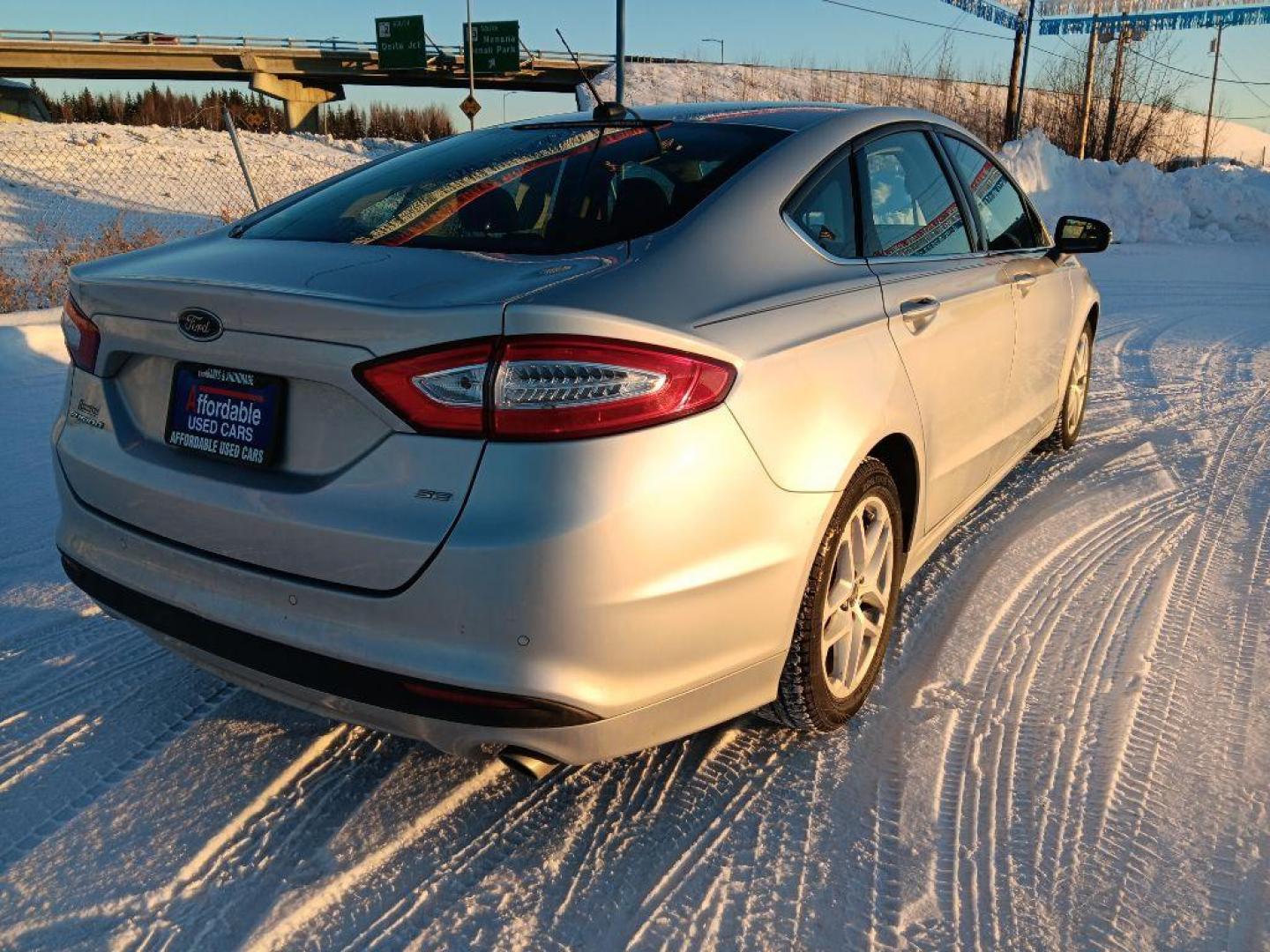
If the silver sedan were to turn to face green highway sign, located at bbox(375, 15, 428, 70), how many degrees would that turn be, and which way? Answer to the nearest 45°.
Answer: approximately 45° to its left

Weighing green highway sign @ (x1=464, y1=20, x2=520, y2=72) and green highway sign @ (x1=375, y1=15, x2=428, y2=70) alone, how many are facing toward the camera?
2

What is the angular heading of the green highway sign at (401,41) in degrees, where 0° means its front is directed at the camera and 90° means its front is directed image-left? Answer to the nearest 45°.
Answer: approximately 0°

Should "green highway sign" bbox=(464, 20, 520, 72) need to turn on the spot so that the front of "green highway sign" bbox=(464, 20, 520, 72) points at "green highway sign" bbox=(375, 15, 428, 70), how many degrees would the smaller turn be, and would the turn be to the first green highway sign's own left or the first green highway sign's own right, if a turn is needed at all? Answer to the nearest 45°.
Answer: approximately 135° to the first green highway sign's own right

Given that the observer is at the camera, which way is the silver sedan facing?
facing away from the viewer and to the right of the viewer

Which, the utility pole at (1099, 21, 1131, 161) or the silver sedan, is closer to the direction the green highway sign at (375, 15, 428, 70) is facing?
the silver sedan

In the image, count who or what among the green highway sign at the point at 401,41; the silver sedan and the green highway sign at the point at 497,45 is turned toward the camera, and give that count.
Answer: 2

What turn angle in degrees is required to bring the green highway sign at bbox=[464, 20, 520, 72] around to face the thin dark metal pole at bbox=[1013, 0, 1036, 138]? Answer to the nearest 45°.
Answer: approximately 45° to its left

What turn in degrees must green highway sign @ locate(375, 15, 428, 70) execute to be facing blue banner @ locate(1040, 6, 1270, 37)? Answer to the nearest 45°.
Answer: approximately 45° to its left

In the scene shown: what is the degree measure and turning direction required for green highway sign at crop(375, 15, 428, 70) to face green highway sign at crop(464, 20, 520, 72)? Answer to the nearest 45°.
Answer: approximately 45° to its left
